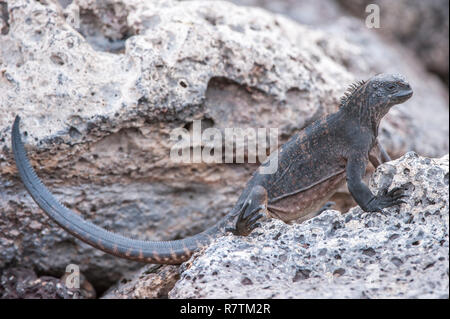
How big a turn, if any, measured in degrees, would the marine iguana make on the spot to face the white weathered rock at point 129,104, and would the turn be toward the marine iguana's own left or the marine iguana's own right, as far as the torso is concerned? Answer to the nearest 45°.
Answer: approximately 135° to the marine iguana's own left

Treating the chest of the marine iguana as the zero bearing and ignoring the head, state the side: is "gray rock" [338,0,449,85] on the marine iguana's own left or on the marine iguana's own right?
on the marine iguana's own left

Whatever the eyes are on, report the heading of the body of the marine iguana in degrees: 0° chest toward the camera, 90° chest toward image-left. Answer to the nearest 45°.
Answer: approximately 270°

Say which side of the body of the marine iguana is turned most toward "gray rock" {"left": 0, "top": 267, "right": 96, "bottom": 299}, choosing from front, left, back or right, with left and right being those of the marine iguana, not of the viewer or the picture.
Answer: back

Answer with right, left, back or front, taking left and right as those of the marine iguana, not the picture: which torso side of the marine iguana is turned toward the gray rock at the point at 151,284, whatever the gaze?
back
